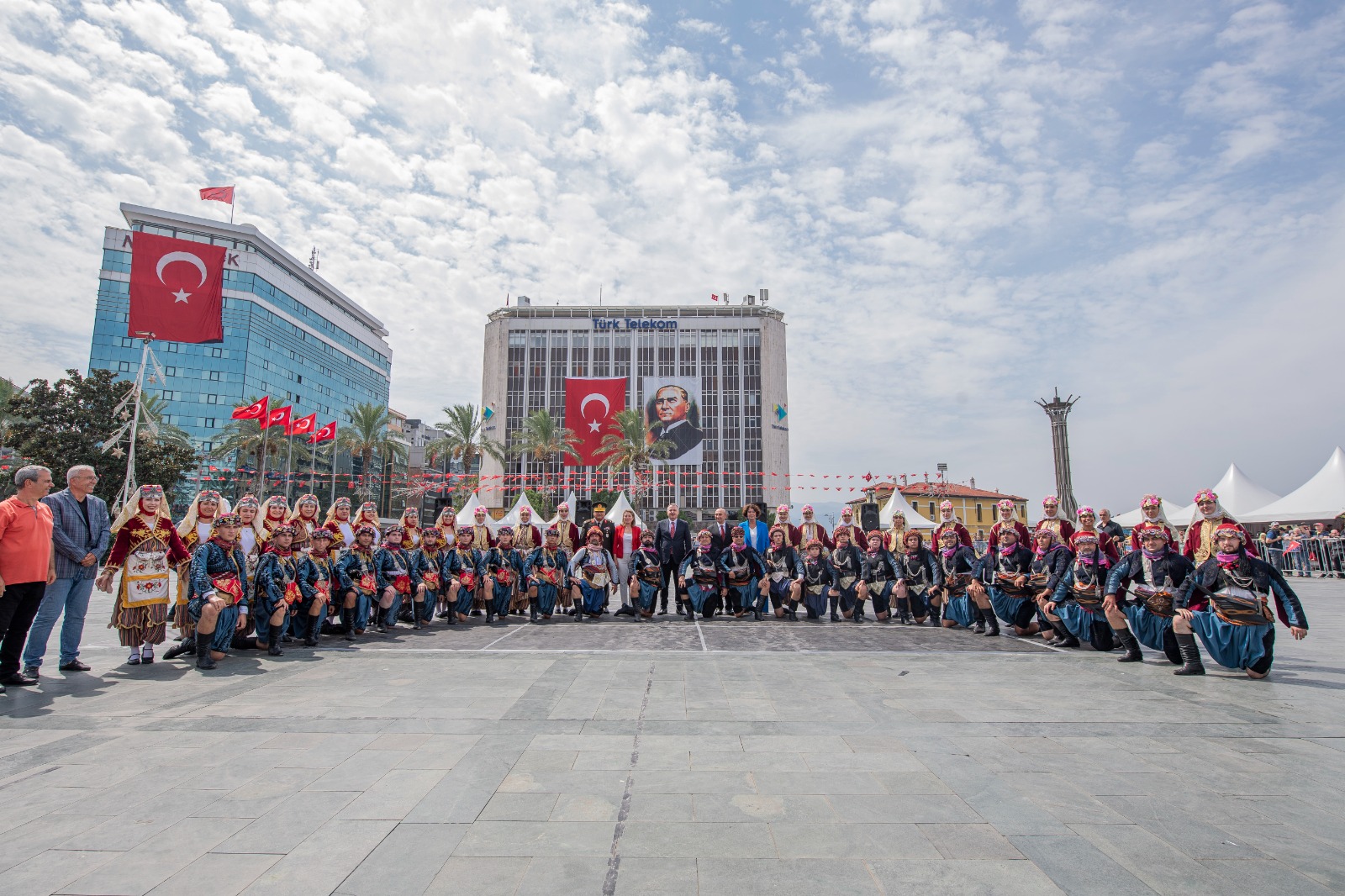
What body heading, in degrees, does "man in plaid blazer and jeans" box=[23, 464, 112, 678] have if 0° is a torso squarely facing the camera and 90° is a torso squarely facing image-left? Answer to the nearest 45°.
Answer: approximately 315°

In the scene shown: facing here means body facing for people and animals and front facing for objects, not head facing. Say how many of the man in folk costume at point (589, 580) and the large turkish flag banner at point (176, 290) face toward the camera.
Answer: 2

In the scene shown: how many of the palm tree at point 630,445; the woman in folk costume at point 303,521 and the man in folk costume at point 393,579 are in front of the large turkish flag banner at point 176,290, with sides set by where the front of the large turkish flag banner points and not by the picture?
2

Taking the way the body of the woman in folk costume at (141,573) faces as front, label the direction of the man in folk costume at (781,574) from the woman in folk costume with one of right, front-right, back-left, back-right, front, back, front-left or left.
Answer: left

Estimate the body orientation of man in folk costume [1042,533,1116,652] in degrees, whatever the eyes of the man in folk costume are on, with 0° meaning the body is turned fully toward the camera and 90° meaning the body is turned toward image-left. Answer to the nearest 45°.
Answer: approximately 0°

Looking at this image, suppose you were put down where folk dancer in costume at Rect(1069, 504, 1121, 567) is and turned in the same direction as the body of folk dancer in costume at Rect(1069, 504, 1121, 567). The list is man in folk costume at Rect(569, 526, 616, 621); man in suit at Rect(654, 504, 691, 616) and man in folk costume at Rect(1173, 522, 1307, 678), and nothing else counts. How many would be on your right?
2

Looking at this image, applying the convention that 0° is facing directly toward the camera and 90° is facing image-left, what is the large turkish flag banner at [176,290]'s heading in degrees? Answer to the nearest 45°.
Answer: approximately 0°
